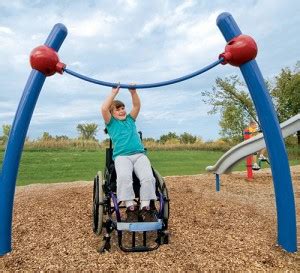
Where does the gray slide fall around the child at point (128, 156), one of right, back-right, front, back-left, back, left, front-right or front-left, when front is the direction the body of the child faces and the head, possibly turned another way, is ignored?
back-left

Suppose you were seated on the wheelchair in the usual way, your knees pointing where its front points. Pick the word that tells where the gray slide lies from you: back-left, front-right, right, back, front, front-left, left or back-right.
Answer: back-left

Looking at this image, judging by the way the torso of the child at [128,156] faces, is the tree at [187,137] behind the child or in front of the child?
behind

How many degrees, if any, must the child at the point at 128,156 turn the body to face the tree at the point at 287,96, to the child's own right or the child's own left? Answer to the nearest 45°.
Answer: approximately 135° to the child's own left

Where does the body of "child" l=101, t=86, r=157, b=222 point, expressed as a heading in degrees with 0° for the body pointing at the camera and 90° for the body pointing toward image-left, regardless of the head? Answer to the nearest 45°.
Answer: approximately 0°

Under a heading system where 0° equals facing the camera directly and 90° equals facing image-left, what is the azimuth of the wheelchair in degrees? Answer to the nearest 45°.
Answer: approximately 0°
